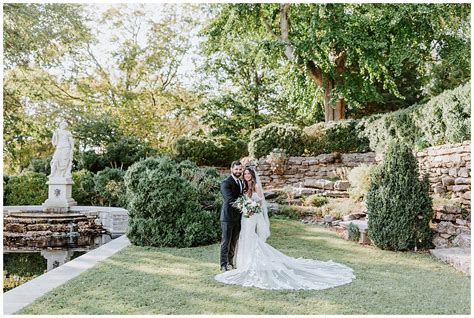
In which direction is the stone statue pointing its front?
toward the camera

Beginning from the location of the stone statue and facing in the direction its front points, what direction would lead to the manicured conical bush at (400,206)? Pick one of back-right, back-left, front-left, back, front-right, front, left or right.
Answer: front-left

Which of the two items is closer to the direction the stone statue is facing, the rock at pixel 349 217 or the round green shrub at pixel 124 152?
the rock

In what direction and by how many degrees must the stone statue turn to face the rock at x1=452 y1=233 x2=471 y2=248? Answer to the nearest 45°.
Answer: approximately 45° to its left

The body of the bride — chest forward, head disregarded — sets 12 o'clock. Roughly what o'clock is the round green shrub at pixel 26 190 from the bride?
The round green shrub is roughly at 3 o'clock from the bride.

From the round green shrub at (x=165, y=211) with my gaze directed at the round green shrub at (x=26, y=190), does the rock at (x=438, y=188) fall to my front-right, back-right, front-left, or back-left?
back-right

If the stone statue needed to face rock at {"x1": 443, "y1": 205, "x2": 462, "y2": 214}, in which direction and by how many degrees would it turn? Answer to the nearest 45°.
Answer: approximately 45° to its left

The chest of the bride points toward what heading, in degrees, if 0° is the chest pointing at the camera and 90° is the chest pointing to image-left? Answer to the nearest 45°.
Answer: approximately 45°

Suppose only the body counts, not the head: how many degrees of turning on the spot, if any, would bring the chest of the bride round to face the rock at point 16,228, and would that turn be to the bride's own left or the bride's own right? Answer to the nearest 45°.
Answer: approximately 90° to the bride's own right

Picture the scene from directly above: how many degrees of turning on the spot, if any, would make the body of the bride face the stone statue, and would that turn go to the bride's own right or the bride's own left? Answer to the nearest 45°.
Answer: approximately 90° to the bride's own right

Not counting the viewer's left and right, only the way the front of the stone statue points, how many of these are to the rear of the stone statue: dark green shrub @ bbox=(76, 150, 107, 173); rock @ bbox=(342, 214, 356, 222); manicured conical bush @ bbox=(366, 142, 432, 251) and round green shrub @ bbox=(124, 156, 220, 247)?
1

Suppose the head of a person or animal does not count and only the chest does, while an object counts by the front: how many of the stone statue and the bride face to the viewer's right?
0

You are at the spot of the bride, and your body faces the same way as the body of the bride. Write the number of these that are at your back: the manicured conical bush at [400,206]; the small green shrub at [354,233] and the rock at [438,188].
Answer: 3

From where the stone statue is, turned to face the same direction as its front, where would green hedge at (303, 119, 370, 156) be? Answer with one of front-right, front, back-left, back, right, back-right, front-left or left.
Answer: left

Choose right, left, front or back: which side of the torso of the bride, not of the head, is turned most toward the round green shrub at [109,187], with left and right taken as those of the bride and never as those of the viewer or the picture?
right
